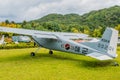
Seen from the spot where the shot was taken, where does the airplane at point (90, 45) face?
facing away from the viewer and to the left of the viewer
